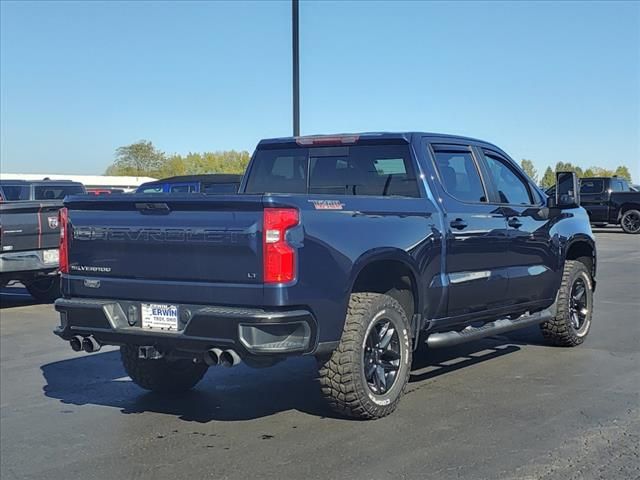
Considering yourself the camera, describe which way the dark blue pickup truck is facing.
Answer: facing away from the viewer and to the right of the viewer

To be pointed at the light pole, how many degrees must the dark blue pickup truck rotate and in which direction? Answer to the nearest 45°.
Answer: approximately 45° to its left

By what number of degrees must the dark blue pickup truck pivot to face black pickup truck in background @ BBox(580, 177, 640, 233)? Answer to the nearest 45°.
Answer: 0° — it already faces it

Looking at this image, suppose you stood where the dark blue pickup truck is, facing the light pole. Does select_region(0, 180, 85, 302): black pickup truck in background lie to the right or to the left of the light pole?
left

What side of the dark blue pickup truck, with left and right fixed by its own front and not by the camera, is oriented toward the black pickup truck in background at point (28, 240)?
left

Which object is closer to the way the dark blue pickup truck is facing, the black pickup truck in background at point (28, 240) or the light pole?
the light pole
